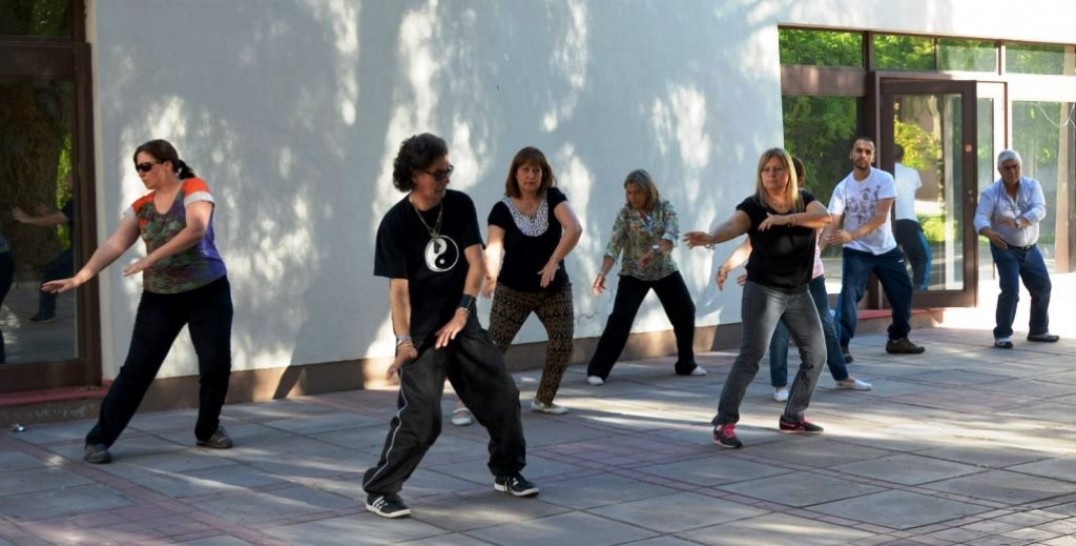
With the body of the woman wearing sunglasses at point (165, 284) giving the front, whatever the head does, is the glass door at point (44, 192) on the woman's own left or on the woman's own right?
on the woman's own right

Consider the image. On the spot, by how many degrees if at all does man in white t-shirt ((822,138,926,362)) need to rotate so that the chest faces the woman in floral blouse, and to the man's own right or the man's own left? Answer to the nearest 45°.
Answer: approximately 45° to the man's own right

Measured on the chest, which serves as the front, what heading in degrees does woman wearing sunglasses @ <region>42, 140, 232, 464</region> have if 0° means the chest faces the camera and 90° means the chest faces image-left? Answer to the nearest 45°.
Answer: approximately 45°

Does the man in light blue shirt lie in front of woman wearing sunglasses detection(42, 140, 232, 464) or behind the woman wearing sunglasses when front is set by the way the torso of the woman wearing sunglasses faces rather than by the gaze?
behind

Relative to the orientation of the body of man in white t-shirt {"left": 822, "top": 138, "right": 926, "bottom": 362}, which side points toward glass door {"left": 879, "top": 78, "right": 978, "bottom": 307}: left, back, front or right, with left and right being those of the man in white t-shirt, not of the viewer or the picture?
back

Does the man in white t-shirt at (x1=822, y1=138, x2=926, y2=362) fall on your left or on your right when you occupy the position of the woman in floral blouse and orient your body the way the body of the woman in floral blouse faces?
on your left

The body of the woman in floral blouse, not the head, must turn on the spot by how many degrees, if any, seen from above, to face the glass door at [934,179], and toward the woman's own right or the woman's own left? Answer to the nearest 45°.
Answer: approximately 135° to the woman's own left

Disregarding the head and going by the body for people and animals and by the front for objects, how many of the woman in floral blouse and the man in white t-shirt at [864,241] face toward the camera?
2

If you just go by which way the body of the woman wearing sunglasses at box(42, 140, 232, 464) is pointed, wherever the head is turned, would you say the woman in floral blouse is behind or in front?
behind

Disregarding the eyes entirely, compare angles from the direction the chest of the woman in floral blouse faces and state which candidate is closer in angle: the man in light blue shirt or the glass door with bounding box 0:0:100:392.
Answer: the glass door

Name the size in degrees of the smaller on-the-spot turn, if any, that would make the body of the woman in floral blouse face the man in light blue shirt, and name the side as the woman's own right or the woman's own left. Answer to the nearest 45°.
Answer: approximately 135° to the woman's own left
